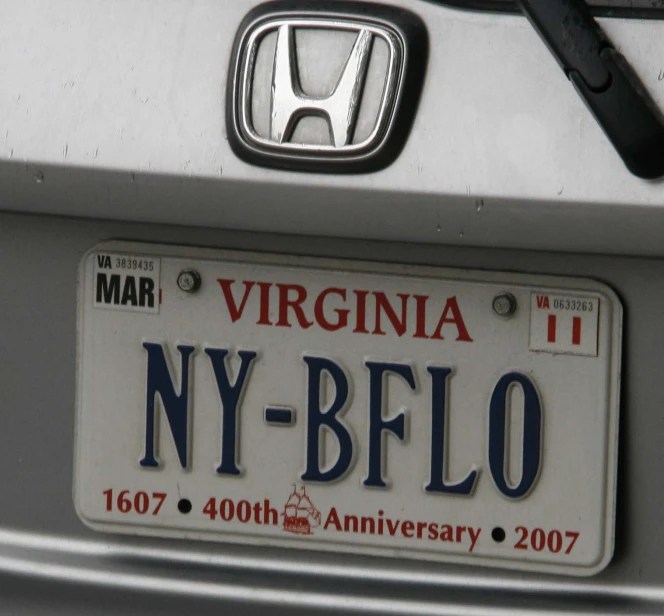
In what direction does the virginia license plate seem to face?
toward the camera
